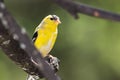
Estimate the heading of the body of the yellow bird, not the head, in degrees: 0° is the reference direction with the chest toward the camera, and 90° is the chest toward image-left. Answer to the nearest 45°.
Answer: approximately 315°
